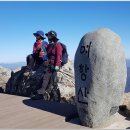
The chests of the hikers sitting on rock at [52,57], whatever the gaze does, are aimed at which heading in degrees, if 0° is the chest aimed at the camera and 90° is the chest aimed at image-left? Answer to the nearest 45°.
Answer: approximately 45°
